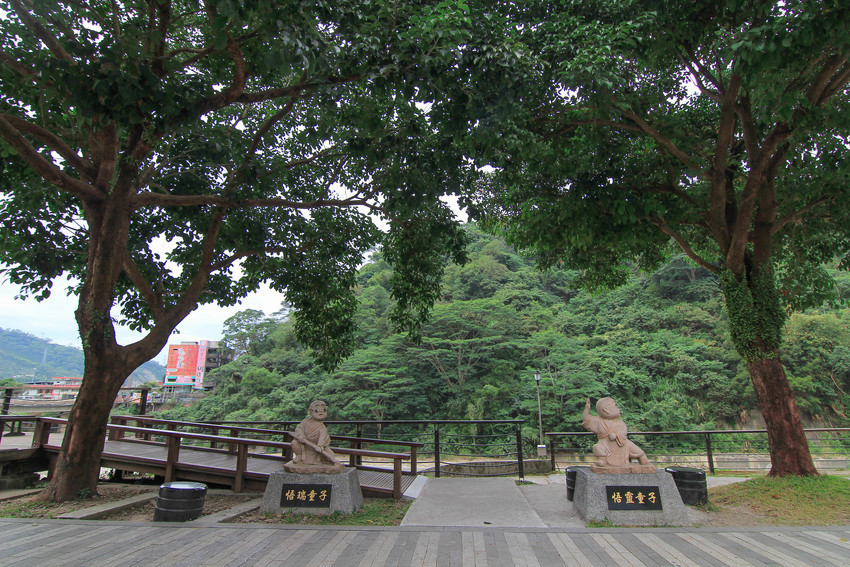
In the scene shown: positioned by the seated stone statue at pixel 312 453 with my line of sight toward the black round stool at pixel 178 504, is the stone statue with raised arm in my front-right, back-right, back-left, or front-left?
back-left

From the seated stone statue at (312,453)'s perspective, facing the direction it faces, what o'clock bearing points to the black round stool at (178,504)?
The black round stool is roughly at 3 o'clock from the seated stone statue.

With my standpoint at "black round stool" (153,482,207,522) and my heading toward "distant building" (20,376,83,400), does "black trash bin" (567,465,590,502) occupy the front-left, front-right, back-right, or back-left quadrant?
back-right

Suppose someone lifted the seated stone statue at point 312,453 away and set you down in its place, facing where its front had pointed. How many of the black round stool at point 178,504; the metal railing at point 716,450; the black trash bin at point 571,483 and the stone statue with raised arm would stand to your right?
1

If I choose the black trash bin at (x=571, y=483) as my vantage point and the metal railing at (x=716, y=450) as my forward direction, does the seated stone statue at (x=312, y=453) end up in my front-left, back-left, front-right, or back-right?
back-left

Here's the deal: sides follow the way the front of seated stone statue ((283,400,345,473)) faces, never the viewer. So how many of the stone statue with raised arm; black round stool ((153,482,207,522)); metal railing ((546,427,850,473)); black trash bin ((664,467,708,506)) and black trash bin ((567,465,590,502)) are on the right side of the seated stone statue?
1

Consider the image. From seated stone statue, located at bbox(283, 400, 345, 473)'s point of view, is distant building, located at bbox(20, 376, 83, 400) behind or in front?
behind

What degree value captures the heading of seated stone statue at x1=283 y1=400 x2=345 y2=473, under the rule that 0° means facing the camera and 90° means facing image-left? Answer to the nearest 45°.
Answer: approximately 0°

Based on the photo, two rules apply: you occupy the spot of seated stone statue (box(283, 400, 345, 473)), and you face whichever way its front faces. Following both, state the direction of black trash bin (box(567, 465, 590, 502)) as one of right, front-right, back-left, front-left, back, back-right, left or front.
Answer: left

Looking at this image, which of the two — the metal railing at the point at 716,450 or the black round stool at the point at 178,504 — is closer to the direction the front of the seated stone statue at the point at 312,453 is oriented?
the black round stool

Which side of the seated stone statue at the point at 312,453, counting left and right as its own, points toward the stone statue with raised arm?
left

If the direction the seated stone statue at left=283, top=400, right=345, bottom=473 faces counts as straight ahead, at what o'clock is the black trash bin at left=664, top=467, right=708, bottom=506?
The black trash bin is roughly at 9 o'clock from the seated stone statue.

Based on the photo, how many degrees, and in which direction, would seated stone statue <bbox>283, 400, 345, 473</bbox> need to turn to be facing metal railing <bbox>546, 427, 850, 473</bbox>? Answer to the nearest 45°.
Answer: approximately 135° to its left
